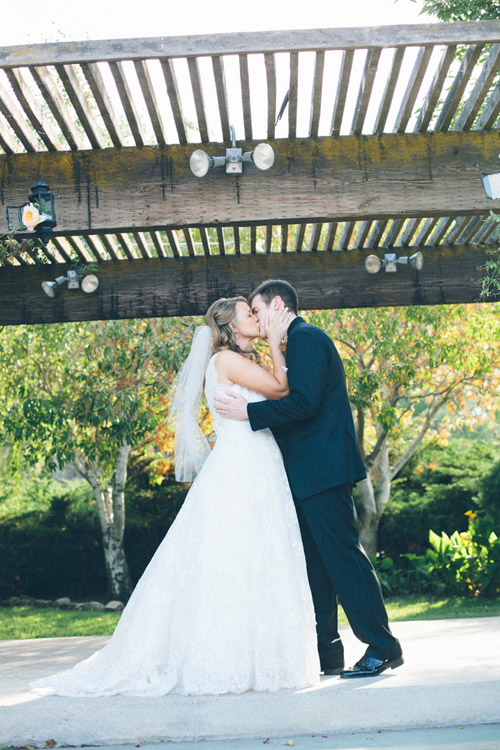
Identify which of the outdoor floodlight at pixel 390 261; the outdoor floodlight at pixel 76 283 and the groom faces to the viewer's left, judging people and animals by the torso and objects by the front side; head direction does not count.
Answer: the groom

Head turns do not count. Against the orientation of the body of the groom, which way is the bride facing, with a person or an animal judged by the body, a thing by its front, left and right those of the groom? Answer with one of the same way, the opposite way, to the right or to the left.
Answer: the opposite way

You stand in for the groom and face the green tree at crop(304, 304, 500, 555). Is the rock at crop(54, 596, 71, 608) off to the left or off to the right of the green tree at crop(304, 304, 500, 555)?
left

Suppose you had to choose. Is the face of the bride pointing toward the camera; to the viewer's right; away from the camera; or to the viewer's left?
to the viewer's right

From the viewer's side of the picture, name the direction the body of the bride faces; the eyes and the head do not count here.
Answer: to the viewer's right

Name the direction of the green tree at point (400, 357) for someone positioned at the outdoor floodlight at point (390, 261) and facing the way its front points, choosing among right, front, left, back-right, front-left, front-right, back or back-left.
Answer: back

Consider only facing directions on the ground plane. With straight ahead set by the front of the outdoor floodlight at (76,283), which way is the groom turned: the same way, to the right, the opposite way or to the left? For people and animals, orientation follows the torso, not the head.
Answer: to the right

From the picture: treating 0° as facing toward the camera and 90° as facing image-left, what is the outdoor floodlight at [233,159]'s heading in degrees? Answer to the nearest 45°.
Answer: approximately 0°

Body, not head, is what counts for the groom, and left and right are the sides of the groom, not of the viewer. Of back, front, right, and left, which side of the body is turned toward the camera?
left

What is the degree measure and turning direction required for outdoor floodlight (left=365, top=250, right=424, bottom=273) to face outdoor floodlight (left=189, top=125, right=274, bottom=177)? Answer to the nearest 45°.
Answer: approximately 45° to its right

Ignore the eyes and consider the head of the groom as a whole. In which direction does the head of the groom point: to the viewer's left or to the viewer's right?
to the viewer's left

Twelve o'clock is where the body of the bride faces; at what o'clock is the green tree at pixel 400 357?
The green tree is roughly at 10 o'clock from the bride.

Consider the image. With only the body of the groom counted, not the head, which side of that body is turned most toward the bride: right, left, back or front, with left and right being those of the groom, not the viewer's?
front
